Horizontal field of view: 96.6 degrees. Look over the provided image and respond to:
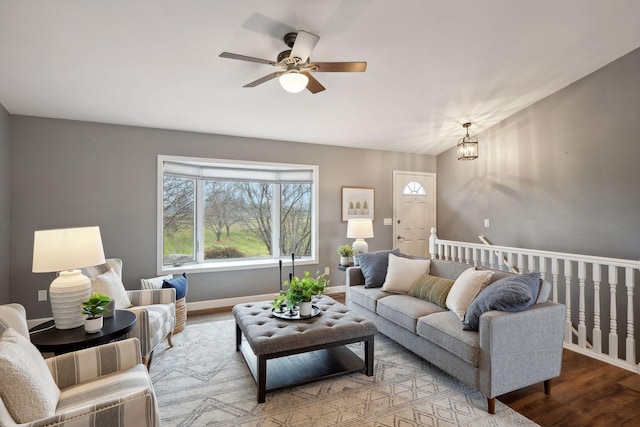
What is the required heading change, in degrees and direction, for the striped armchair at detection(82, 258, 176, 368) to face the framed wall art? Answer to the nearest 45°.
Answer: approximately 45° to its left

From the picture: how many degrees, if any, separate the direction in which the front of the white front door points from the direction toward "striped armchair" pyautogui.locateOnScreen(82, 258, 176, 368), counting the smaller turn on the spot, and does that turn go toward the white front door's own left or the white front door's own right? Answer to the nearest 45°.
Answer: approximately 45° to the white front door's own right

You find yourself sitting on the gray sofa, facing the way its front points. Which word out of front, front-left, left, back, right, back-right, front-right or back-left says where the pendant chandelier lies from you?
back-right

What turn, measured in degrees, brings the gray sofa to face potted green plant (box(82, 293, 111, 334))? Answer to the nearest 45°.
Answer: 0° — it already faces it

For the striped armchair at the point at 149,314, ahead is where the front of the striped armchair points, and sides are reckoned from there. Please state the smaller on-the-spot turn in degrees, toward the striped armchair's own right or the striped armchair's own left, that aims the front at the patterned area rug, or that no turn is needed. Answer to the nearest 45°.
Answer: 0° — it already faces it

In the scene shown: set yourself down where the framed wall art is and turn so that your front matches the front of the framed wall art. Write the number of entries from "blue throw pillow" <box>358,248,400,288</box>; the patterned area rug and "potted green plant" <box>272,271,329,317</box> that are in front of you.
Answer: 3

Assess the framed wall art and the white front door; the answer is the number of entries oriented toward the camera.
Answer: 2

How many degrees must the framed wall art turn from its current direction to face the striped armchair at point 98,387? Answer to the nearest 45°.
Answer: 0° — it already faces it

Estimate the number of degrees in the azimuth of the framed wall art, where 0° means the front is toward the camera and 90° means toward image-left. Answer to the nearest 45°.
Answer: approximately 0°

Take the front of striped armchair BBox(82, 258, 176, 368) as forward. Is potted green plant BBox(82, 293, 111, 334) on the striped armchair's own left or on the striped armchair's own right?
on the striped armchair's own right

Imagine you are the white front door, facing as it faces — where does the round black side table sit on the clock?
The round black side table is roughly at 1 o'clock from the white front door.
